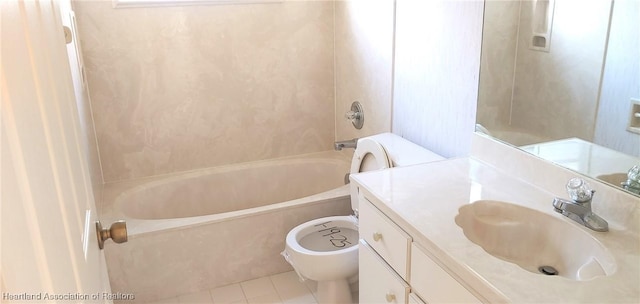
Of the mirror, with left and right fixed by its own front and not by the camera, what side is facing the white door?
front

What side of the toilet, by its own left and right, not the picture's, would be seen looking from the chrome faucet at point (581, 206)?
left

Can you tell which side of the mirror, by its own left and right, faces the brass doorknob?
front

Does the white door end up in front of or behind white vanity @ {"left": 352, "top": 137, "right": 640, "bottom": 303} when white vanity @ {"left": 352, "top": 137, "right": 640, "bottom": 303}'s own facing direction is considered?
in front

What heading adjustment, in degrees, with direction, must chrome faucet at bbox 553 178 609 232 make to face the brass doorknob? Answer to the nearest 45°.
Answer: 0° — it already faces it

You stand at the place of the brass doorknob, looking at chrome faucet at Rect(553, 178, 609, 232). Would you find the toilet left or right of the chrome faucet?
left

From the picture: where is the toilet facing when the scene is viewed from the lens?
facing the viewer and to the left of the viewer

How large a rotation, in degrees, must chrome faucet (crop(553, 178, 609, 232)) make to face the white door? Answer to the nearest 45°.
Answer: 0° — it already faces it

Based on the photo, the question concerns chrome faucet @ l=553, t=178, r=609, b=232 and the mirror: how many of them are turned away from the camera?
0

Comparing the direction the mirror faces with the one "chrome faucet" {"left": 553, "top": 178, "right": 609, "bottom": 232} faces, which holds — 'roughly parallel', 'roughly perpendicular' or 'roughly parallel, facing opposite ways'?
roughly parallel

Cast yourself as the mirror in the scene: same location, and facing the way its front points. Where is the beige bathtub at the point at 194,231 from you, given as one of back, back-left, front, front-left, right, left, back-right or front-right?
front-right

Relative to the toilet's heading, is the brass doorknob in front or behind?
in front
